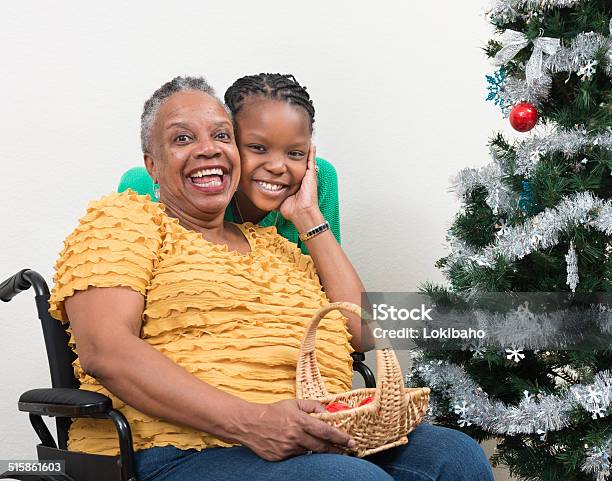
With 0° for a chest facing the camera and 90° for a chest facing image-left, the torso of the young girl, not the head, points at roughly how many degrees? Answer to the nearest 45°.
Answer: approximately 0°
